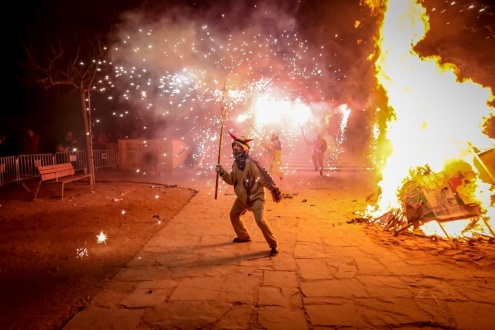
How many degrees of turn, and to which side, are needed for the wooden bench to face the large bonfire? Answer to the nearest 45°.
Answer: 0° — it already faces it

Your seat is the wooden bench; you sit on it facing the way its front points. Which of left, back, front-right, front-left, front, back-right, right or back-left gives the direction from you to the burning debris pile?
front

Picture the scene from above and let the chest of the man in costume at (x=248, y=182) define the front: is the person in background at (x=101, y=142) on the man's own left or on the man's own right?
on the man's own right

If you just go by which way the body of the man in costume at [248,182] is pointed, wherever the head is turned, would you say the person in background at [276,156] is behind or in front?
behind

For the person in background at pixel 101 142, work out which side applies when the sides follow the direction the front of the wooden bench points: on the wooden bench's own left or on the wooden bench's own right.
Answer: on the wooden bench's own left

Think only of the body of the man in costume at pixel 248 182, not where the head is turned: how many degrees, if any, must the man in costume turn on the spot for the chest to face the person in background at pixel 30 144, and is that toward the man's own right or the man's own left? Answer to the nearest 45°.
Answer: approximately 90° to the man's own right

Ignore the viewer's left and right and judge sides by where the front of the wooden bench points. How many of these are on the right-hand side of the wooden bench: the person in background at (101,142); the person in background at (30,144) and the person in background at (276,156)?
0

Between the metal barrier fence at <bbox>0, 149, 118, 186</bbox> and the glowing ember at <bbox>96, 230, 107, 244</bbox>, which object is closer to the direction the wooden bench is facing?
the glowing ember

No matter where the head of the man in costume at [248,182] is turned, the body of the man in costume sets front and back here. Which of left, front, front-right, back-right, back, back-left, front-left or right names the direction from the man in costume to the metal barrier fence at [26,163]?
right

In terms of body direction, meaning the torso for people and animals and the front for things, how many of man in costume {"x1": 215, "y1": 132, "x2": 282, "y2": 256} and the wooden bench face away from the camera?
0

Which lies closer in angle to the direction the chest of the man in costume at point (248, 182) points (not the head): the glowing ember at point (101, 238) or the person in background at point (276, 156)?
the glowing ember

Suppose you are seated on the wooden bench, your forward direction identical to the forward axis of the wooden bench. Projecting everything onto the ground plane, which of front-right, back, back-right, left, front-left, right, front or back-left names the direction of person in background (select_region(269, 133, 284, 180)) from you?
front-left

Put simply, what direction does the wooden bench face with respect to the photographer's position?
facing the viewer and to the right of the viewer

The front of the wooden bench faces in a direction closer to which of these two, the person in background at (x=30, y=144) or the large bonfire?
the large bonfire

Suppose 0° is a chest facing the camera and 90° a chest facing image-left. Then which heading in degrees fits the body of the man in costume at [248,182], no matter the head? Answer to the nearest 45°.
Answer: approximately 45°

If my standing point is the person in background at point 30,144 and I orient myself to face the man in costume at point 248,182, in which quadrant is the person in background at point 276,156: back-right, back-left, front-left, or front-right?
front-left
